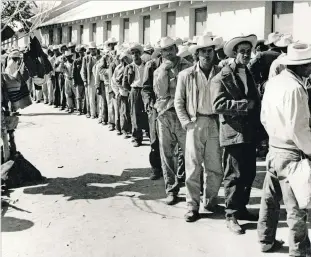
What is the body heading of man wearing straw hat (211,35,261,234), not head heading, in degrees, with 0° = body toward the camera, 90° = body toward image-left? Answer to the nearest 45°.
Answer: approximately 315°

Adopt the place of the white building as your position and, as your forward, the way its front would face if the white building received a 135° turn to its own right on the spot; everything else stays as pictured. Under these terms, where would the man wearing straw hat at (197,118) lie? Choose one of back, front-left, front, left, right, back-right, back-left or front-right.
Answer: back

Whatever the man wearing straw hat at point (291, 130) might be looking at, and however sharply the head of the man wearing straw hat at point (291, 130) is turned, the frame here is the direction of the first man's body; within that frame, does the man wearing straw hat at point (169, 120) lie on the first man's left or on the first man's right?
on the first man's left

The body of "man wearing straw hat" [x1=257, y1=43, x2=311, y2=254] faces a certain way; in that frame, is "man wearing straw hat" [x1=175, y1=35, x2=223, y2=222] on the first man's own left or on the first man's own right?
on the first man's own left

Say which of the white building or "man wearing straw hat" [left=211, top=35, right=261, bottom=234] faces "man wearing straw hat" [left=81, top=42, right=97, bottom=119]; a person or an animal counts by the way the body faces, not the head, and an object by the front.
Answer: the white building

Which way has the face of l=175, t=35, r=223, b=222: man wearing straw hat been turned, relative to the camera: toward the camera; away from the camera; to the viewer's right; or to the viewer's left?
toward the camera

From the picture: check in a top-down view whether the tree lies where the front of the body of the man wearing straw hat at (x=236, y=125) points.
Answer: no

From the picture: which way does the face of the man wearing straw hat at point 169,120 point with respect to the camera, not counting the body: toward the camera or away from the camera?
toward the camera

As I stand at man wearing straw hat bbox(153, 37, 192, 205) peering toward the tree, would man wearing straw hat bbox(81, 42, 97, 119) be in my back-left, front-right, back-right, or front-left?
front-right

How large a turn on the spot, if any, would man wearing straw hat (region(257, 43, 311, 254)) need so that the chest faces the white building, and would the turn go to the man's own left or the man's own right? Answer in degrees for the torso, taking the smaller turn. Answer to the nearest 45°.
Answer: approximately 45° to the man's own left

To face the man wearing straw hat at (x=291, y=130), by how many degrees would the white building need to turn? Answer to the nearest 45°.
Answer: approximately 45° to its left

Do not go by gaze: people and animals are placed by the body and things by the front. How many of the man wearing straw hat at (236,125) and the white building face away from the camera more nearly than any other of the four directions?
0
